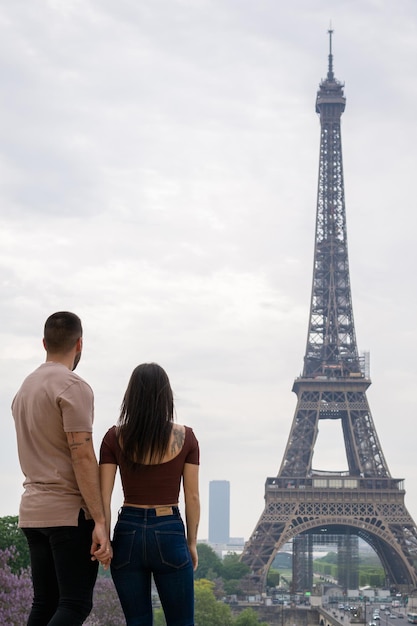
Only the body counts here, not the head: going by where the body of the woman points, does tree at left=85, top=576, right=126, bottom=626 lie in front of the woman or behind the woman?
in front

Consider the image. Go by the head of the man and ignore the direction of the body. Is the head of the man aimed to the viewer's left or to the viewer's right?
to the viewer's right

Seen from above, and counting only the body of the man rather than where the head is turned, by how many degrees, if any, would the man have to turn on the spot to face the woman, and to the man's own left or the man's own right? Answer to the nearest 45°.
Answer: approximately 45° to the man's own right

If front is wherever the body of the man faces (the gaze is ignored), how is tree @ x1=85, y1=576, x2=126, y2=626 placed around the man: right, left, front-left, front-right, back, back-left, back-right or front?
front-left

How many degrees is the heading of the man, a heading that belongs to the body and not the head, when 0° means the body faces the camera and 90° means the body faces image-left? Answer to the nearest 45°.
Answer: approximately 225°

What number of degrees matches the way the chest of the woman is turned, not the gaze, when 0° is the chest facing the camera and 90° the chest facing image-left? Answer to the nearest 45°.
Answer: approximately 180°

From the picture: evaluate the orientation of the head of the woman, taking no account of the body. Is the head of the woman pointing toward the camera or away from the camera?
away from the camera

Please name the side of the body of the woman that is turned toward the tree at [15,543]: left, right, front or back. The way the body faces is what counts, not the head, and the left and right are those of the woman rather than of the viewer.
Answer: front

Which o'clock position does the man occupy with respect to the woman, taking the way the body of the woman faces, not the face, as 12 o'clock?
The man is roughly at 9 o'clock from the woman.

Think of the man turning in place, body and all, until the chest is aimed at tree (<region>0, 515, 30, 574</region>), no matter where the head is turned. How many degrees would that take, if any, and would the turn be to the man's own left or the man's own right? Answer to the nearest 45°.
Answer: approximately 45° to the man's own left

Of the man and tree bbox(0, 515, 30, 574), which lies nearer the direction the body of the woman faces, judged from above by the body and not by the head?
the tree

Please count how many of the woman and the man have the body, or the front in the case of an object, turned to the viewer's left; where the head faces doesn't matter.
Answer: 0
